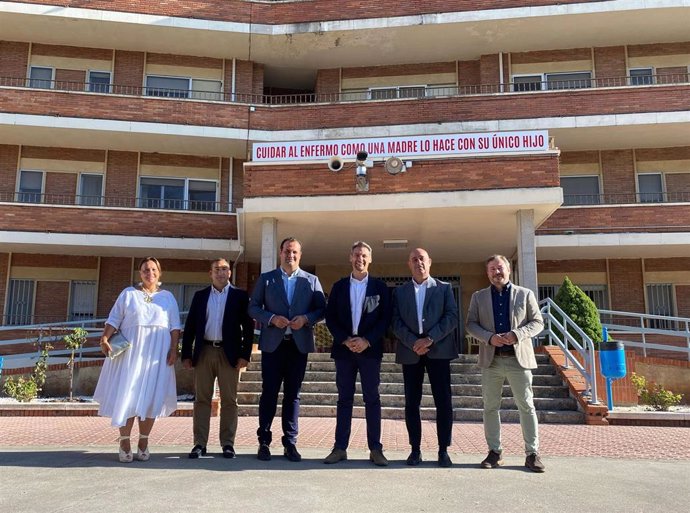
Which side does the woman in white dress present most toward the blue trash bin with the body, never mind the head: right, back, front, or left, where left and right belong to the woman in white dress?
left

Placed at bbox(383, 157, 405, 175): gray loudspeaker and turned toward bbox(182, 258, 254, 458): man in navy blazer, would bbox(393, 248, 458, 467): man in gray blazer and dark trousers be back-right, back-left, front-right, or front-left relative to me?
front-left

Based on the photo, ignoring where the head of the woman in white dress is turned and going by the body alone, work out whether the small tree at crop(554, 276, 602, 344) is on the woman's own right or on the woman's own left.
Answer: on the woman's own left

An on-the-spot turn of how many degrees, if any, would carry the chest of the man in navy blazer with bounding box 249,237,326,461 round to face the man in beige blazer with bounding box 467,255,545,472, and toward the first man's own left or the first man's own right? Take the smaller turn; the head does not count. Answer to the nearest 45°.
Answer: approximately 90° to the first man's own left

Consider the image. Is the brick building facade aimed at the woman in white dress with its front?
yes

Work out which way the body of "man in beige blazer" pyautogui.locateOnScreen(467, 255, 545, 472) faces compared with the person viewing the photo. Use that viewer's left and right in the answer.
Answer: facing the viewer

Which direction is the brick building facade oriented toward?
toward the camera

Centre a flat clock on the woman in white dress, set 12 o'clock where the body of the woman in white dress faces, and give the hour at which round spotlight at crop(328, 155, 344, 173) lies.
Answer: The round spotlight is roughly at 7 o'clock from the woman in white dress.

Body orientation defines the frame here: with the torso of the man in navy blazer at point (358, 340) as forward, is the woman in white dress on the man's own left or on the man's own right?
on the man's own right
